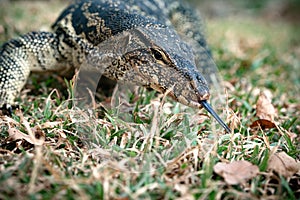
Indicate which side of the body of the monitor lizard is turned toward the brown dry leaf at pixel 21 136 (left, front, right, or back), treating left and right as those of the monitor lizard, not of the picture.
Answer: right

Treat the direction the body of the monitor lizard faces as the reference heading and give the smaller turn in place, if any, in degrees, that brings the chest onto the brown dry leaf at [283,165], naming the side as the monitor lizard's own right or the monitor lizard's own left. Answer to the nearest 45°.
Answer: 0° — it already faces it

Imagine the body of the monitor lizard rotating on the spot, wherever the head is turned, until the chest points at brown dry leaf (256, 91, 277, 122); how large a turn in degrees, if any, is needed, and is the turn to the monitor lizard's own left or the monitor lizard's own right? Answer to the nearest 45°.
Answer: approximately 45° to the monitor lizard's own left

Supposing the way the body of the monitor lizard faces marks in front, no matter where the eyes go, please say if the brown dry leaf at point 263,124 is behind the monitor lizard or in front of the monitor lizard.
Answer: in front

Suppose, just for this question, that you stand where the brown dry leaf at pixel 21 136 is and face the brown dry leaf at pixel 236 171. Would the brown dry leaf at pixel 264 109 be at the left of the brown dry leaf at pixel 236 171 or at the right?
left

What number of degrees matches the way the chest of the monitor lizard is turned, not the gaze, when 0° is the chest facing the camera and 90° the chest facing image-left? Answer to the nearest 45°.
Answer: approximately 315°

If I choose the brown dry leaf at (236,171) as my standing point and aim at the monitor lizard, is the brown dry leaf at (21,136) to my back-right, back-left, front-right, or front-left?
front-left

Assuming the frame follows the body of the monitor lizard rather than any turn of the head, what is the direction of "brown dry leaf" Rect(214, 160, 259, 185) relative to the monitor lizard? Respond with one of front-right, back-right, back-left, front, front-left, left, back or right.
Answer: front
